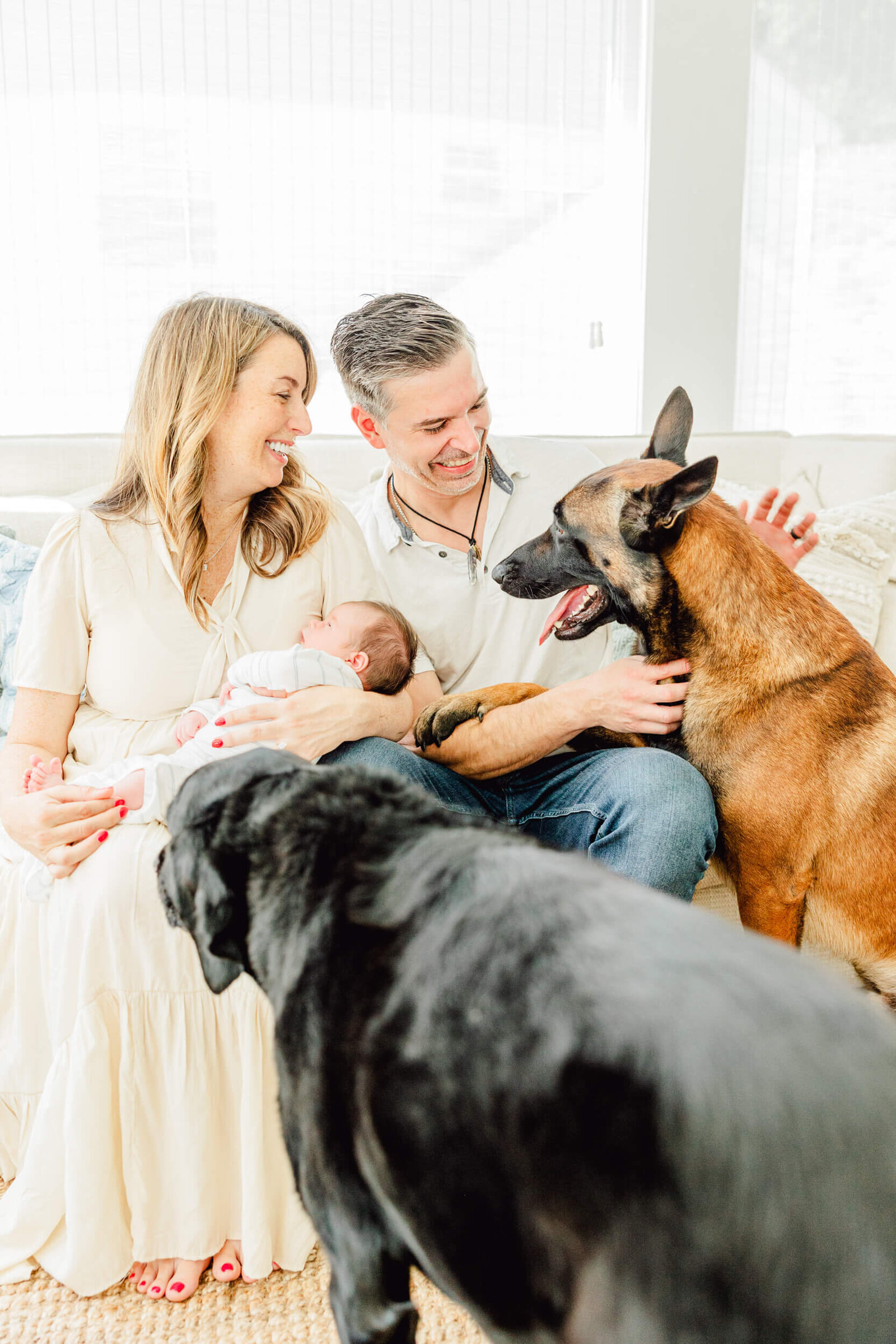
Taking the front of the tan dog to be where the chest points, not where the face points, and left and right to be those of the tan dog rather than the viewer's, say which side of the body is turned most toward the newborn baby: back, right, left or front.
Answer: front

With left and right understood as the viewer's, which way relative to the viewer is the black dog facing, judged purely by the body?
facing away from the viewer and to the left of the viewer

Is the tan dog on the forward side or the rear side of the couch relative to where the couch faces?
on the forward side

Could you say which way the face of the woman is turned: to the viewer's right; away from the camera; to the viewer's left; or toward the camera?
to the viewer's right

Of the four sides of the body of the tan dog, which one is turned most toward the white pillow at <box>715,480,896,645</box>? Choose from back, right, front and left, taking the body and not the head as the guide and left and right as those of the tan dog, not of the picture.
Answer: right

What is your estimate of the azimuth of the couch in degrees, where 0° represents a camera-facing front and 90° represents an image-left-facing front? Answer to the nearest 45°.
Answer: approximately 0°

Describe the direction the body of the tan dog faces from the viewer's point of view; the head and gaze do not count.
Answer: to the viewer's left

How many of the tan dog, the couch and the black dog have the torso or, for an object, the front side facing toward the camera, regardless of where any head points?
1

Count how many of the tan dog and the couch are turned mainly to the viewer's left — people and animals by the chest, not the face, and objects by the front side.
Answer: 1
